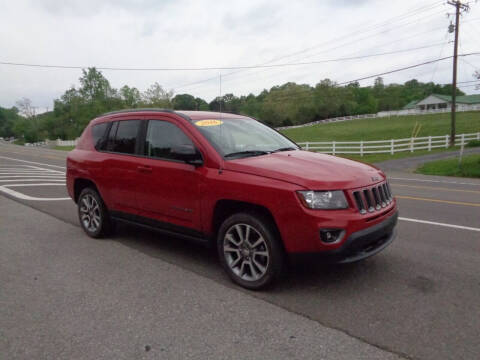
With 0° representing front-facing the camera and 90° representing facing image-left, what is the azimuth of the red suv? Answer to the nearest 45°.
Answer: approximately 315°

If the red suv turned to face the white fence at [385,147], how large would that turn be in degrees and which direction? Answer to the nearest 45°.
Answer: approximately 90° to its left
